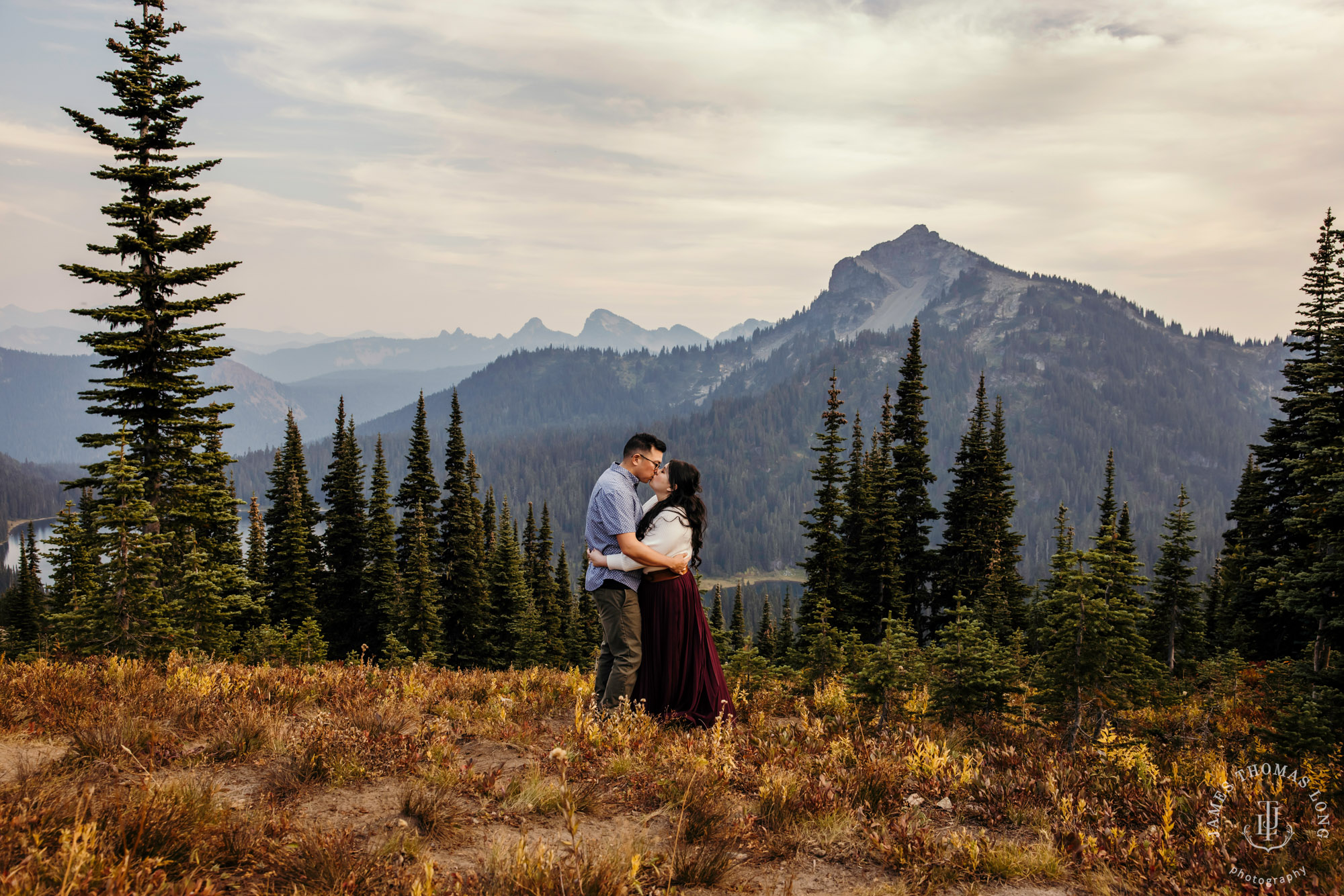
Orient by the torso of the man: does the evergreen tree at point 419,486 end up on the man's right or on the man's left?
on the man's left

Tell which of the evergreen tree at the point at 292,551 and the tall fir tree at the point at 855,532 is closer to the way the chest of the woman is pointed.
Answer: the evergreen tree

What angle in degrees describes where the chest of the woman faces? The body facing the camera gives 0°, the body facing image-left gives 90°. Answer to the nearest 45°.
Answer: approximately 90°

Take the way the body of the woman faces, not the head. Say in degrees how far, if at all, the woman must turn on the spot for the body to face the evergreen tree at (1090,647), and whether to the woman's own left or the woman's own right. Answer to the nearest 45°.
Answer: approximately 135° to the woman's own right

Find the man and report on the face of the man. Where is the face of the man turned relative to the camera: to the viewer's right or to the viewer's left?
to the viewer's right

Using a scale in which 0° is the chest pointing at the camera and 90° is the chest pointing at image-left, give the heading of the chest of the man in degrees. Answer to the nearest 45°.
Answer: approximately 270°

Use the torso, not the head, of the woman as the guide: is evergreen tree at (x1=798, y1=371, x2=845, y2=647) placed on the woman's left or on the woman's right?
on the woman's right

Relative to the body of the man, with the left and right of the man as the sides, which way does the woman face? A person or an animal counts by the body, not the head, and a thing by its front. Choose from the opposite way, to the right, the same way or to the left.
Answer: the opposite way

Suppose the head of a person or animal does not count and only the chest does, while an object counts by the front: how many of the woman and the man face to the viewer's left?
1

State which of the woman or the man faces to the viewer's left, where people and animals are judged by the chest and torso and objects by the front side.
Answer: the woman

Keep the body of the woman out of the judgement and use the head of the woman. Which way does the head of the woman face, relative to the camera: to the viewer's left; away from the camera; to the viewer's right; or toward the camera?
to the viewer's left
